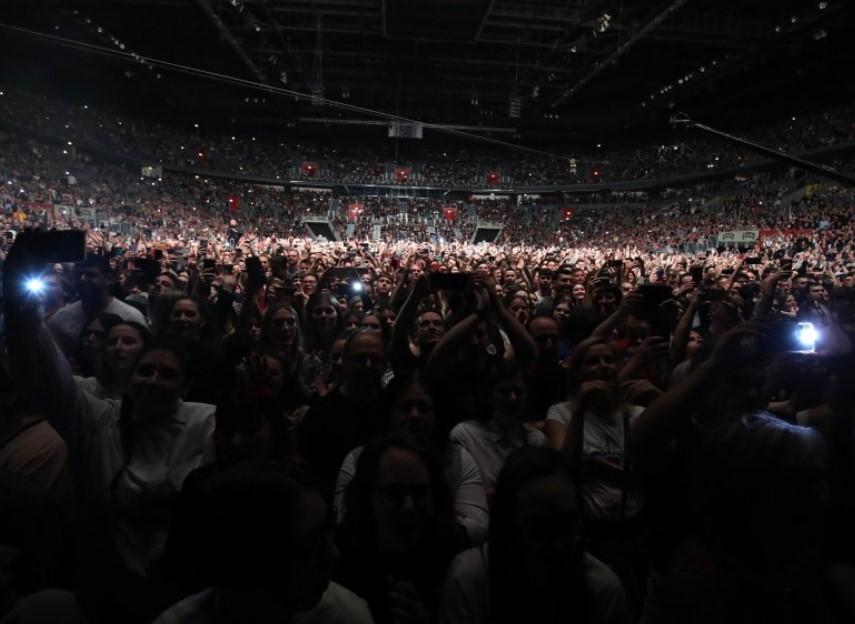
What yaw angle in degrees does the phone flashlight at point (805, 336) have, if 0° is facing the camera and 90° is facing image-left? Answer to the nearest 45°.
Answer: approximately 0°

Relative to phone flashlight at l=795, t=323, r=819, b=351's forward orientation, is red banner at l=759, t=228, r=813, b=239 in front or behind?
behind

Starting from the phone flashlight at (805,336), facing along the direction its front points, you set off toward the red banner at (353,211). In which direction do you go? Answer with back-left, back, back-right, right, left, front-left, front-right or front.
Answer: back-right
